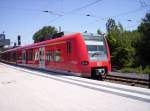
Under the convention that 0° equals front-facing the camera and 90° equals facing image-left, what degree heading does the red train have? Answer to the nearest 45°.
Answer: approximately 315°

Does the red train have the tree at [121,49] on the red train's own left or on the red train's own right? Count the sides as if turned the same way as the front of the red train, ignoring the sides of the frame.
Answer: on the red train's own left

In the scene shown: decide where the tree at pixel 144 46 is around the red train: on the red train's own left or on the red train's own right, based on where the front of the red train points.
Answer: on the red train's own left
